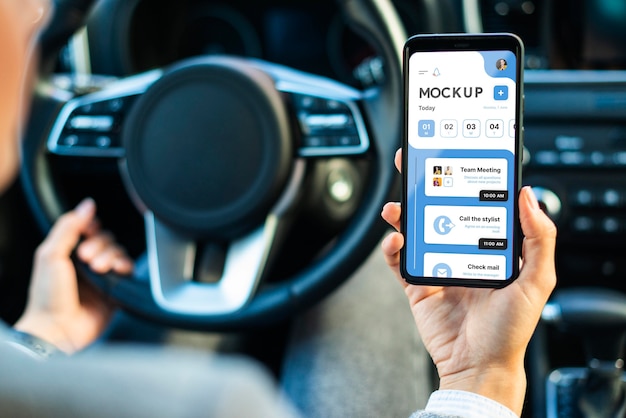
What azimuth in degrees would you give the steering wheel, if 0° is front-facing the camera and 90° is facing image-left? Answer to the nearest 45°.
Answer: approximately 0°
